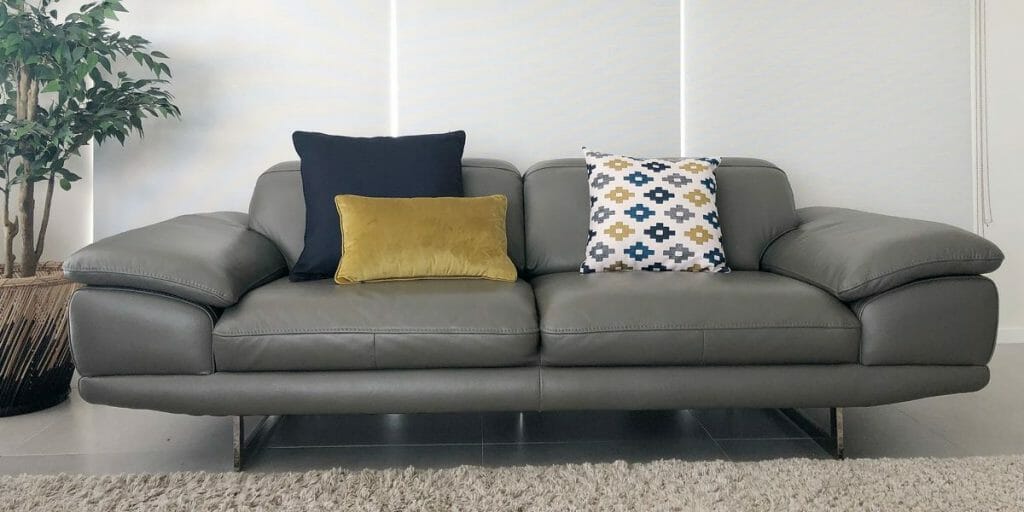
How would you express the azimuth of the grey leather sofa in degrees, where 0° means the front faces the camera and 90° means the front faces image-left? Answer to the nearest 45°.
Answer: approximately 0°
